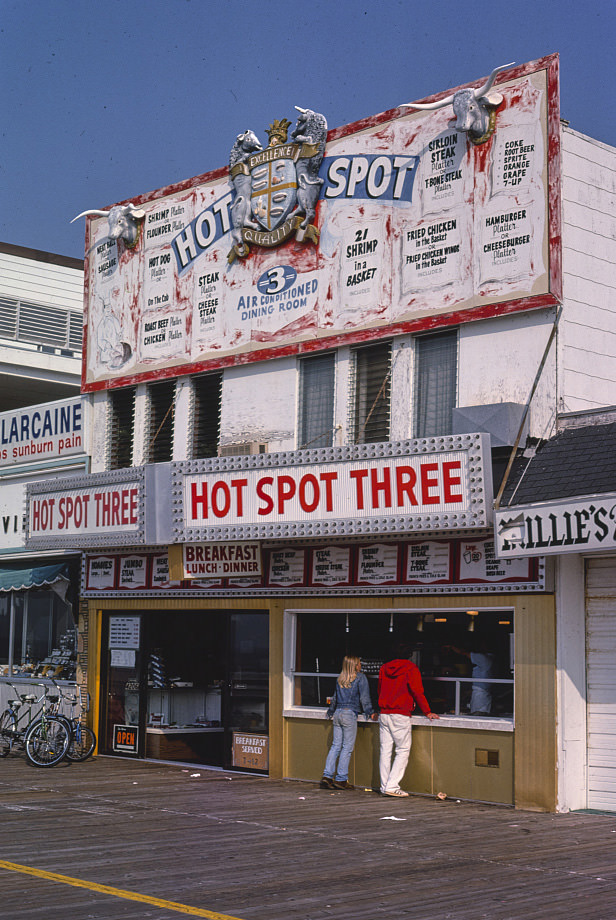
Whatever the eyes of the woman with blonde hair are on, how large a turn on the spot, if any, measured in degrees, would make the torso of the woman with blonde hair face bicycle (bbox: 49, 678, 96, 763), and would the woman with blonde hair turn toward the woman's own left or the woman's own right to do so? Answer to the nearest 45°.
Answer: approximately 90° to the woman's own left

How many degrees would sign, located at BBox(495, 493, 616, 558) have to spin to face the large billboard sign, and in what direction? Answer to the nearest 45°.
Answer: approximately 90° to its right

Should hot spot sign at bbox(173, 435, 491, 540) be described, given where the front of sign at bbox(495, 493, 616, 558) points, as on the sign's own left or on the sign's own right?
on the sign's own right

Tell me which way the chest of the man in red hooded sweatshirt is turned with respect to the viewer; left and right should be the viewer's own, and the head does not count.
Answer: facing away from the viewer and to the right of the viewer

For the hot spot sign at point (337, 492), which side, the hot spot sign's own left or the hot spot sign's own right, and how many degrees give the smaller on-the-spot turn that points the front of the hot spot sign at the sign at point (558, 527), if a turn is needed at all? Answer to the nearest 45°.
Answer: approximately 90° to the hot spot sign's own left

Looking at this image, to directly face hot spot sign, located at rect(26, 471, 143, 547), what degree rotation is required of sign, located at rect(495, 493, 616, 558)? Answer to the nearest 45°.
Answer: approximately 90° to its right

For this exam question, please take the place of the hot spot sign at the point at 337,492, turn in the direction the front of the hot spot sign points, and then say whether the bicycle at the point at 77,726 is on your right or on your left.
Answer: on your right

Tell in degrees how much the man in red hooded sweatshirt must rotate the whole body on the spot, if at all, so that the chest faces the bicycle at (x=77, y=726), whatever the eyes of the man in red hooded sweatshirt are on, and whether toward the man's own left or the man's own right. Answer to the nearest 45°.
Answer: approximately 90° to the man's own left
